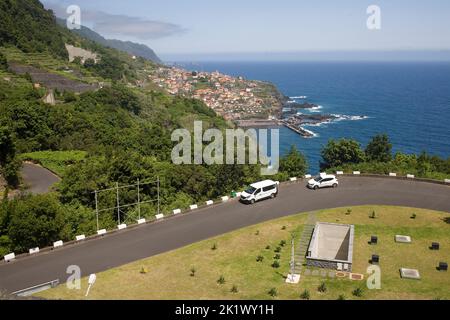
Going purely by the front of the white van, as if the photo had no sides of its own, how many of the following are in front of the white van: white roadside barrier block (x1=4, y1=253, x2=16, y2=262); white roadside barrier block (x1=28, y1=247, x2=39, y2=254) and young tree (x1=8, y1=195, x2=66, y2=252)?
3

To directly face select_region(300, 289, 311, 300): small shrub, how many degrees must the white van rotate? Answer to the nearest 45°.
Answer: approximately 45° to its left

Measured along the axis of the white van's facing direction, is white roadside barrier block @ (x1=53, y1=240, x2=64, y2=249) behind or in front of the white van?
in front

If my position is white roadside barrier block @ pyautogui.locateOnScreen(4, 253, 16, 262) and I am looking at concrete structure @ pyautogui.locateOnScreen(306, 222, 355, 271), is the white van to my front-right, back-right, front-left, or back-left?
front-left

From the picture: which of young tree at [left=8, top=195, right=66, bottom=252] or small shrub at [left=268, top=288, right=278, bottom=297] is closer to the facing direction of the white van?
the young tree

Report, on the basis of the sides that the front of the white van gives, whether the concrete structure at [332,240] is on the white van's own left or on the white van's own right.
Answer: on the white van's own left
